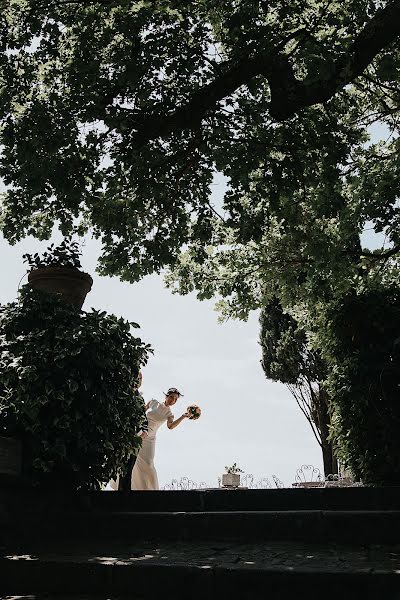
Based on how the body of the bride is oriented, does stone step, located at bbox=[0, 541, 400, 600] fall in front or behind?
in front

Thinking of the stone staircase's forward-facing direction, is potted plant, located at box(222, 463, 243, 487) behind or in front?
behind

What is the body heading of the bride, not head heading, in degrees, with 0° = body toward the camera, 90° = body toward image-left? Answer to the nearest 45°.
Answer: approximately 315°

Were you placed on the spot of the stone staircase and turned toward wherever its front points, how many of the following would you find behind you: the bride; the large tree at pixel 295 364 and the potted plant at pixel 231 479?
3

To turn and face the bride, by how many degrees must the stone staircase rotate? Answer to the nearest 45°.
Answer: approximately 180°

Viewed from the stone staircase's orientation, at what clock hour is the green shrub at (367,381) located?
The green shrub is roughly at 8 o'clock from the stone staircase.

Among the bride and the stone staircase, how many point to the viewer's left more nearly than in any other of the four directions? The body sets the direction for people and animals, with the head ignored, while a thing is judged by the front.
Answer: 0

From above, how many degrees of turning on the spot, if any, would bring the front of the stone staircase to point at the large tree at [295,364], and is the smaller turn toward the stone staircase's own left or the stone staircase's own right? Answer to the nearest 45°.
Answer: approximately 180°

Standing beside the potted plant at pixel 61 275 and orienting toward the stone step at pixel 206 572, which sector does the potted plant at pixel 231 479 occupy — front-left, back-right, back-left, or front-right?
back-left

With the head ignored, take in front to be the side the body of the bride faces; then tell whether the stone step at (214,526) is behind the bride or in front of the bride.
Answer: in front

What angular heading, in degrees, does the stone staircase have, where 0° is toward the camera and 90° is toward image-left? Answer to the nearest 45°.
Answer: approximately 0°
